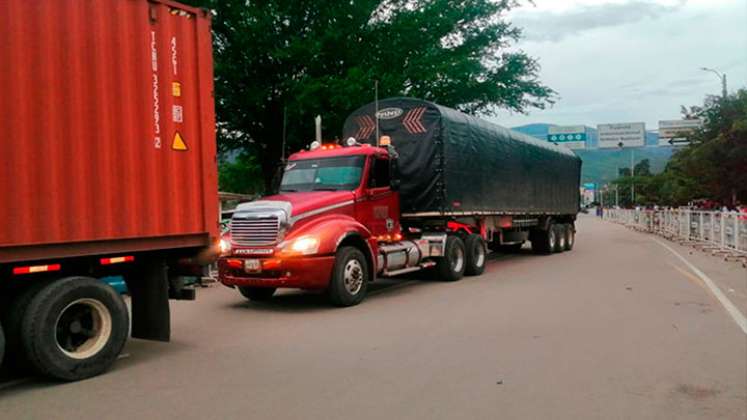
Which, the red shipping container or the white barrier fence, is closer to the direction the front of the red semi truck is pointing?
the red shipping container

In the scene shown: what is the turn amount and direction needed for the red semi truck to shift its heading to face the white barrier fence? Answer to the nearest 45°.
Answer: approximately 180°

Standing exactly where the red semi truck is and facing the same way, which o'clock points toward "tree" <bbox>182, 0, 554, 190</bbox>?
The tree is roughly at 4 o'clock from the red semi truck.

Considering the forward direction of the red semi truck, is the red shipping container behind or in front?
in front

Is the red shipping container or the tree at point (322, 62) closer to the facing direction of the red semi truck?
the red shipping container

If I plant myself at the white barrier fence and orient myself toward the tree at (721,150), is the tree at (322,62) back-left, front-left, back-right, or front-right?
back-left

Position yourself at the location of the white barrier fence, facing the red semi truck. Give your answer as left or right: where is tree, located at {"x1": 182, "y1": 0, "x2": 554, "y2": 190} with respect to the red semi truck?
right

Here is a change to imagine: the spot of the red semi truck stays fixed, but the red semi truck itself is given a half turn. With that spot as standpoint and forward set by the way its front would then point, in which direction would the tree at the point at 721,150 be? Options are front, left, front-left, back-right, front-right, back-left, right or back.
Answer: front

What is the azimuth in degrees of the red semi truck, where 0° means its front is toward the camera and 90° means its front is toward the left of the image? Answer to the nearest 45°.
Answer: approximately 45°
